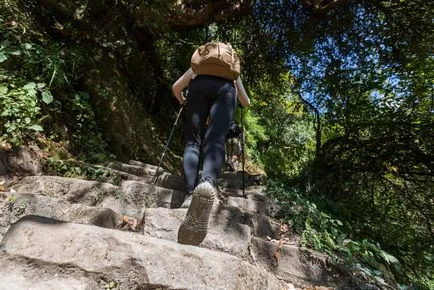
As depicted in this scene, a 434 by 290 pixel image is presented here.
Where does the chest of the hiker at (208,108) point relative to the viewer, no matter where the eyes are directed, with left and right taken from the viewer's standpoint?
facing away from the viewer

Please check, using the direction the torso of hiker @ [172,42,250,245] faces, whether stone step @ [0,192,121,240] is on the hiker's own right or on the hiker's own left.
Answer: on the hiker's own left

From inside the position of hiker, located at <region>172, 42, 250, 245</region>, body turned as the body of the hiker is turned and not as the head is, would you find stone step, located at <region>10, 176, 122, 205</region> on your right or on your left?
on your left

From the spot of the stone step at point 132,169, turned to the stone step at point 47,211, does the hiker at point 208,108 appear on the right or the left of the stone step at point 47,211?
left
